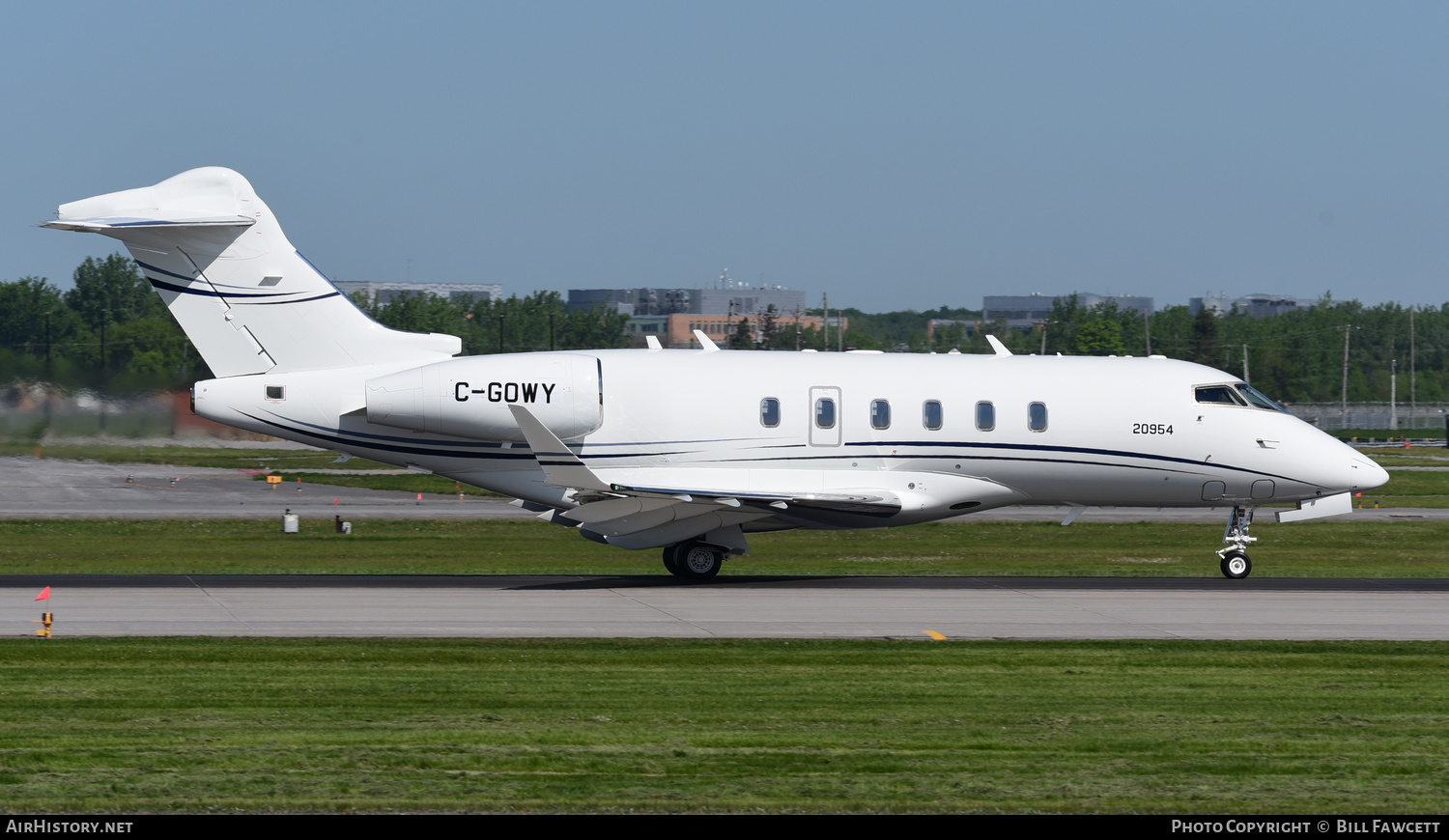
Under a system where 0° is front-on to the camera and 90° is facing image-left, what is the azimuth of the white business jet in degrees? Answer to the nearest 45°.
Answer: approximately 270°
